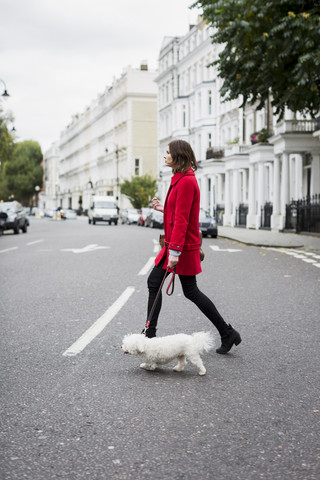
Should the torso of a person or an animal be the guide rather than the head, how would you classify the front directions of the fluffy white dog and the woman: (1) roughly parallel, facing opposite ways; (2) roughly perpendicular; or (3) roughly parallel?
roughly parallel

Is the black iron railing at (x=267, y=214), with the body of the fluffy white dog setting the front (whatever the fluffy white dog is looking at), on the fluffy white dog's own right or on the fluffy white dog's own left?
on the fluffy white dog's own right

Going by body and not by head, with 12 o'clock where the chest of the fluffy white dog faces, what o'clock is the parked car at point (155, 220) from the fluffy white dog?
The parked car is roughly at 3 o'clock from the fluffy white dog.

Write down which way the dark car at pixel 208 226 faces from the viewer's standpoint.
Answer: facing the viewer

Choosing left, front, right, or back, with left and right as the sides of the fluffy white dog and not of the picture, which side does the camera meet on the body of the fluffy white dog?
left

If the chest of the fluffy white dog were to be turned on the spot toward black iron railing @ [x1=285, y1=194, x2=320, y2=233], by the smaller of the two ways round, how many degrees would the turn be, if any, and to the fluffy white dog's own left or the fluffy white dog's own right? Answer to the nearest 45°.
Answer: approximately 90° to the fluffy white dog's own right

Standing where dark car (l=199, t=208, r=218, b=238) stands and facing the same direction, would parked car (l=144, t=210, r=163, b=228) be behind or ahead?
behind

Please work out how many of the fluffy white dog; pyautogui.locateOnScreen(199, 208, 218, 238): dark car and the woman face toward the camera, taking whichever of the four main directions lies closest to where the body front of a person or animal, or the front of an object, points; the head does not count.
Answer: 1

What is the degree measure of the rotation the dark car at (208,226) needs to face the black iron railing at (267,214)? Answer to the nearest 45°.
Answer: approximately 135° to its left

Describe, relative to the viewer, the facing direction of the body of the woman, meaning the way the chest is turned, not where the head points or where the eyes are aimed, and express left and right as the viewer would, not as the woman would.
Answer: facing to the left of the viewer

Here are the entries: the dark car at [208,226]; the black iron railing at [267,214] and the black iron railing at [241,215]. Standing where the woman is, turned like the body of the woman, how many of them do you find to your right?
3

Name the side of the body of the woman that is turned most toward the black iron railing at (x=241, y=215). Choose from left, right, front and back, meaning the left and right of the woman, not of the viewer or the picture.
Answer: right

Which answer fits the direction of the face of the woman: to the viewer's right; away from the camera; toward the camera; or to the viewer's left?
to the viewer's left

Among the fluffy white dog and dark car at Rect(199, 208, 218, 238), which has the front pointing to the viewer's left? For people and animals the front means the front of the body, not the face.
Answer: the fluffy white dog

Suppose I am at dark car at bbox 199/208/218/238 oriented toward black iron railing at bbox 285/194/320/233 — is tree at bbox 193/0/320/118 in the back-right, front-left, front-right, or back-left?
front-right

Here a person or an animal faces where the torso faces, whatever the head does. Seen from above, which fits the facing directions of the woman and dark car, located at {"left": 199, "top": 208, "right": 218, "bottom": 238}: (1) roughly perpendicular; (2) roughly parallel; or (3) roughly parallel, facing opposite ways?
roughly perpendicular

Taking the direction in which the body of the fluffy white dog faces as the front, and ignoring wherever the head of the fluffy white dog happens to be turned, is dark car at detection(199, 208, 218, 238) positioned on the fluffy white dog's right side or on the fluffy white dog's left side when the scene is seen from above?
on the fluffy white dog's right side

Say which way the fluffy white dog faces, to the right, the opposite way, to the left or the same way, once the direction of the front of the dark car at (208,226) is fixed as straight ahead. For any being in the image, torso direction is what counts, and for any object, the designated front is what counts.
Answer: to the right
